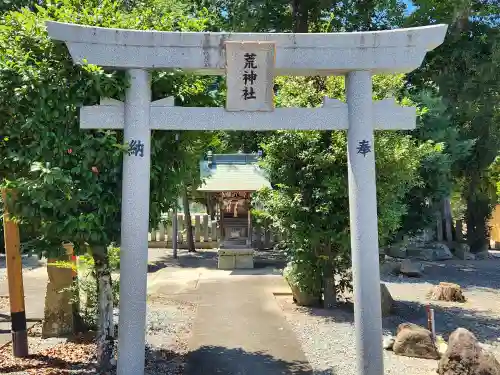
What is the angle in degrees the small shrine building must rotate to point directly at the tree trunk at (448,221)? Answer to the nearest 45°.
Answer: approximately 135° to its left

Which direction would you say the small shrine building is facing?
toward the camera

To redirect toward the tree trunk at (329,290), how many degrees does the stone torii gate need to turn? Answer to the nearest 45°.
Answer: approximately 180°

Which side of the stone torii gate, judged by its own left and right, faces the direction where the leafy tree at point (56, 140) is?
right

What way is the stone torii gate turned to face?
toward the camera

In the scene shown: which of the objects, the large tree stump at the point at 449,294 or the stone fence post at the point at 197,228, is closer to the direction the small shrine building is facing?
the large tree stump

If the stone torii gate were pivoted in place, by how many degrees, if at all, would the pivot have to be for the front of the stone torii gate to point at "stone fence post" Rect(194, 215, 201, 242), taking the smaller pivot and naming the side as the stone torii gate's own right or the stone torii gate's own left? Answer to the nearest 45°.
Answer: approximately 180°

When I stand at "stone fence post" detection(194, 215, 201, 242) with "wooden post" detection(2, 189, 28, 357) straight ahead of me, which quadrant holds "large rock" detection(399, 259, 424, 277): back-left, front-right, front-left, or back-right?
front-left

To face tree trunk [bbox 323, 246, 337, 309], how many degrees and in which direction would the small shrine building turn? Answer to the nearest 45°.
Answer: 0° — it already faces it

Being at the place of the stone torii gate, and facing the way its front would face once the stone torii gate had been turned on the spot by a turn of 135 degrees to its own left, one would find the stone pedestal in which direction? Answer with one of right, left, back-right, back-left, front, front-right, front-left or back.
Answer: front-left

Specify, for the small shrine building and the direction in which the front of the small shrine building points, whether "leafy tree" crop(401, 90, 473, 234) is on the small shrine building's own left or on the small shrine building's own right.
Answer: on the small shrine building's own left

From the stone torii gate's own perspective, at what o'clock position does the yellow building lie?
The yellow building is roughly at 7 o'clock from the stone torii gate.

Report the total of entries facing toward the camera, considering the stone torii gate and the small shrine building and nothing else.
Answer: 2

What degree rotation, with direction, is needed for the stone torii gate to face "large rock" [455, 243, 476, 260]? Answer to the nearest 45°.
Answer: approximately 135° to its left
